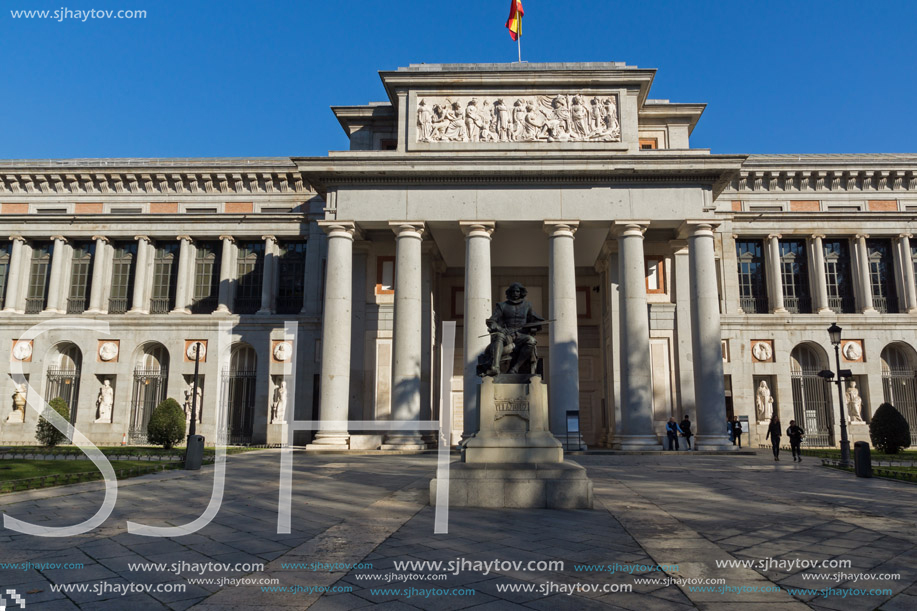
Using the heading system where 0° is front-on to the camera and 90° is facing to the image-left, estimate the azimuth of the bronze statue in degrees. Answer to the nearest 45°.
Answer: approximately 0°

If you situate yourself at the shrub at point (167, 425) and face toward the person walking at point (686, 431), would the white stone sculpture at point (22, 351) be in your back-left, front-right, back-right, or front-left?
back-left

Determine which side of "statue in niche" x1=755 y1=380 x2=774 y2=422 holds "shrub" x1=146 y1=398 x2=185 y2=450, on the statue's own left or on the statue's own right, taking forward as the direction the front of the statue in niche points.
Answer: on the statue's own right

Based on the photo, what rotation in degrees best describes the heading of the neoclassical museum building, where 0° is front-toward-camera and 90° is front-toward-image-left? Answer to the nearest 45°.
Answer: approximately 0°

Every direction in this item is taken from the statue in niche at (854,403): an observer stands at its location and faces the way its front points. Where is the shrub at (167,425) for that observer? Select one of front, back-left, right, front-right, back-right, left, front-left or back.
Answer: front-right

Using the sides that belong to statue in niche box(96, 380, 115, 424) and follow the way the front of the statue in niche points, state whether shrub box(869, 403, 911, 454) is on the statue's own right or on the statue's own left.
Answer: on the statue's own left

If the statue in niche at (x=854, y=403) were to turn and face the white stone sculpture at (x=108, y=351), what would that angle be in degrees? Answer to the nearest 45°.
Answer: approximately 45° to its right

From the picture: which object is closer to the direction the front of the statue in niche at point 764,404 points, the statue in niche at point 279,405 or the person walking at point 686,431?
the person walking

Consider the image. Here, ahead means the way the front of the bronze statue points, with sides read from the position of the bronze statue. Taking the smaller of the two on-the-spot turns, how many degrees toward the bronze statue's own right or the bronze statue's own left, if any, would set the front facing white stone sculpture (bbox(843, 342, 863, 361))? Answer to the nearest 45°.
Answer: approximately 135° to the bronze statue's own left

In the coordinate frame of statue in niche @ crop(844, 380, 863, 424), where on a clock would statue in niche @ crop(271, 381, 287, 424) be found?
statue in niche @ crop(271, 381, 287, 424) is roughly at 2 o'clock from statue in niche @ crop(844, 380, 863, 424).
